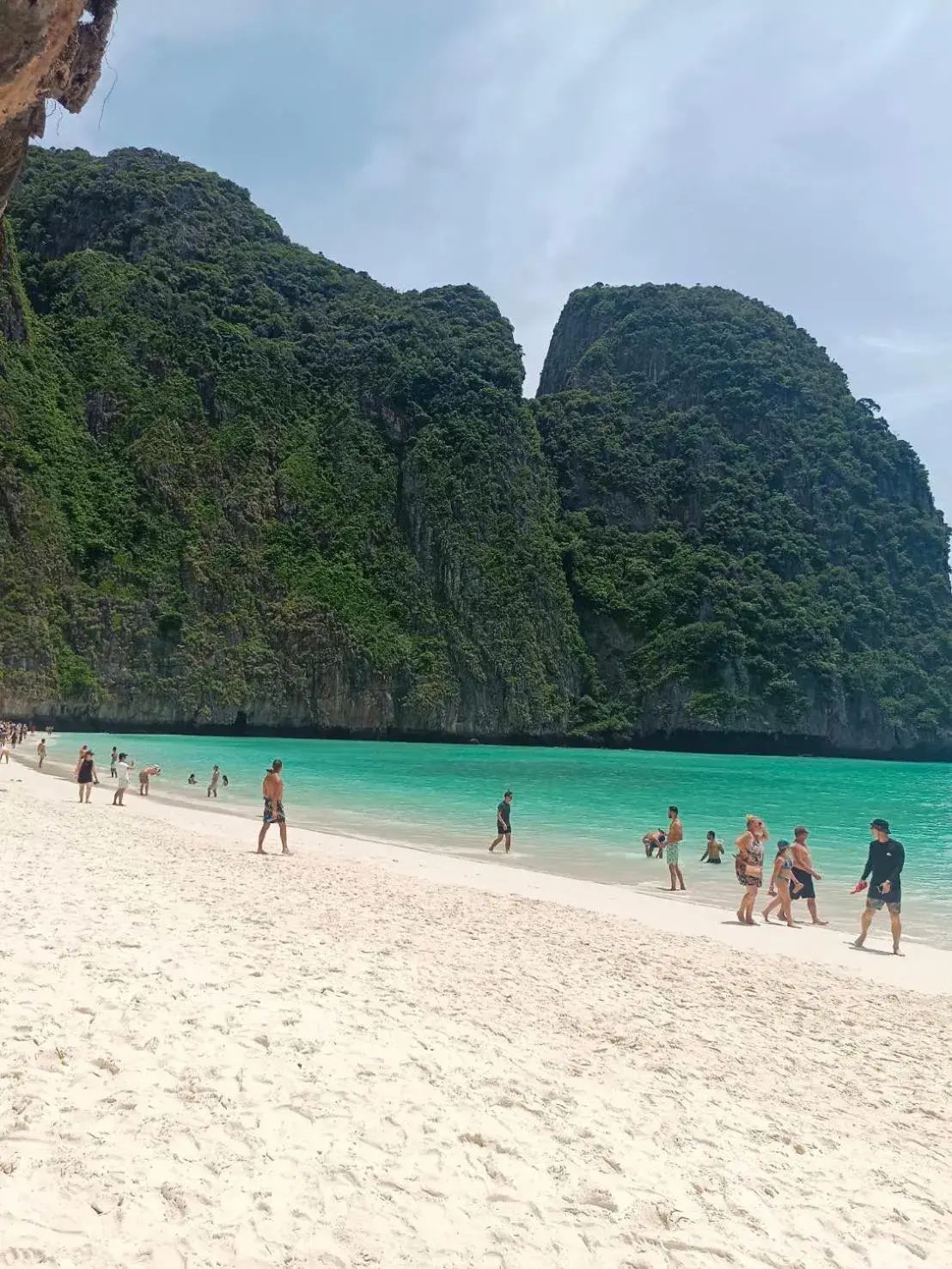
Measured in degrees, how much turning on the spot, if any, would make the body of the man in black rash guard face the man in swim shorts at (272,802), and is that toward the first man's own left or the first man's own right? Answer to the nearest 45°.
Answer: approximately 45° to the first man's own right

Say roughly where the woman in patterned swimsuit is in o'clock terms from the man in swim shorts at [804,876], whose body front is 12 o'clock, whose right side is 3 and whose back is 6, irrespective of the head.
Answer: The woman in patterned swimsuit is roughly at 4 o'clock from the man in swim shorts.

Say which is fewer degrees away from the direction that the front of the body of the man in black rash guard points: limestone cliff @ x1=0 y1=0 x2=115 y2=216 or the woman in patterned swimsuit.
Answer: the limestone cliff

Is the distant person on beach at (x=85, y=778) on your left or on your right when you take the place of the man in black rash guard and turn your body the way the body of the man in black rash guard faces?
on your right

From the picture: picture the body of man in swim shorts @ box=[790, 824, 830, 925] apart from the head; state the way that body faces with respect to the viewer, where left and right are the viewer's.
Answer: facing to the right of the viewer

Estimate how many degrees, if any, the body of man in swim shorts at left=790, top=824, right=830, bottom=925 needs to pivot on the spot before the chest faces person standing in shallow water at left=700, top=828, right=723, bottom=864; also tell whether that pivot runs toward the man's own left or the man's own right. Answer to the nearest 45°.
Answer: approximately 90° to the man's own left

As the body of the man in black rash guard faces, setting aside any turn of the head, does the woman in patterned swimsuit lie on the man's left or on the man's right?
on the man's right

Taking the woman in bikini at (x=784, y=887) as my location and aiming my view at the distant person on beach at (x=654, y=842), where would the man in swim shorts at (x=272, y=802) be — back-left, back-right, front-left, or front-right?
front-left

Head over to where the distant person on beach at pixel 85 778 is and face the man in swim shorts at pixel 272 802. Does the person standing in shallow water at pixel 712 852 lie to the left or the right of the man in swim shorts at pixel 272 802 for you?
left

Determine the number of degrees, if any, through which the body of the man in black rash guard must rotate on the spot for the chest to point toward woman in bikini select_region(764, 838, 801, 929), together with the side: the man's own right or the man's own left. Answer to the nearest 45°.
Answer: approximately 90° to the man's own right
